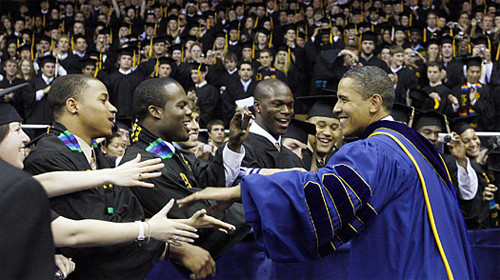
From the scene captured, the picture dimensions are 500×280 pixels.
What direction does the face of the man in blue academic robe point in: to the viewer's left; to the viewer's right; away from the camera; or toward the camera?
to the viewer's left

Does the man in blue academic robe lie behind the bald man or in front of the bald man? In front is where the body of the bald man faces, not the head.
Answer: in front

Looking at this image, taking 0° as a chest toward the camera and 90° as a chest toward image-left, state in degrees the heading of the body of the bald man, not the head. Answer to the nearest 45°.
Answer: approximately 315°
